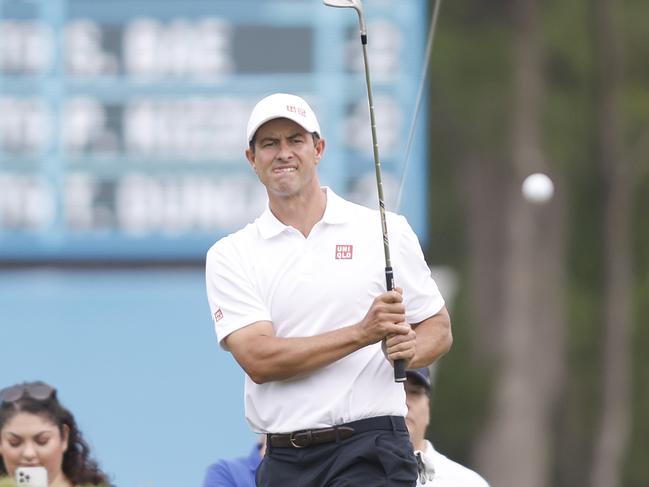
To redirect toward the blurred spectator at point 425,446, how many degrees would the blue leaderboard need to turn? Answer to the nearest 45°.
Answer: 0° — it already faces them

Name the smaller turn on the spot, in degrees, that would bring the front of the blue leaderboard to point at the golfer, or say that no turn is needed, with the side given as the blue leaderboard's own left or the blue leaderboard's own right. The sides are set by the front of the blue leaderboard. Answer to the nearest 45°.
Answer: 0° — it already faces them

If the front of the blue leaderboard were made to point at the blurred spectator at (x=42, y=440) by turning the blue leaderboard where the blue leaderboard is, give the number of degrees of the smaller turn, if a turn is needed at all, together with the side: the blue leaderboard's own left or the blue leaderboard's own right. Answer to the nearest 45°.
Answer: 0° — it already faces them

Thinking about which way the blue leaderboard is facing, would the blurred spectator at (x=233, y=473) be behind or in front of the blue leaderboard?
in front

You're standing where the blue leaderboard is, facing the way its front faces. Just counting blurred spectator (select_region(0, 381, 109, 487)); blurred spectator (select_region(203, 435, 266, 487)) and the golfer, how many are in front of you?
3

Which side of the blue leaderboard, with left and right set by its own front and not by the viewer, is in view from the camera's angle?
front
